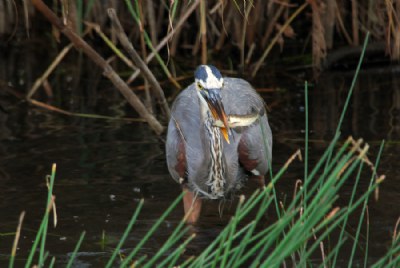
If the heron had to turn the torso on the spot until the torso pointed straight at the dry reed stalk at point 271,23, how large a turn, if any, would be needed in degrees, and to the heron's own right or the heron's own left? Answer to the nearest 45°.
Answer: approximately 180°

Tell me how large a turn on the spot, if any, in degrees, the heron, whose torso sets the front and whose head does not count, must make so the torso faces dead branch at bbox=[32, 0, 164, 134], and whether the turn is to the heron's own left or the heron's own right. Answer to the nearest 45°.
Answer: approximately 135° to the heron's own right

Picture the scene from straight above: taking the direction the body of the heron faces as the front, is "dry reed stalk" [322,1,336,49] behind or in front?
behind

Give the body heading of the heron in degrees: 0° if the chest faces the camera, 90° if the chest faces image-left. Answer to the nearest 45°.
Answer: approximately 0°

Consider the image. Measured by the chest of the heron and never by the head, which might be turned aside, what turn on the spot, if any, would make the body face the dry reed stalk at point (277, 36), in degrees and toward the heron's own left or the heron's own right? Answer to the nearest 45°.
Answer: approximately 180°

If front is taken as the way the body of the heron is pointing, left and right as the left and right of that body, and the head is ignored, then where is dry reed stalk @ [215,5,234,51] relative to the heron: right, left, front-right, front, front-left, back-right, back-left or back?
back
